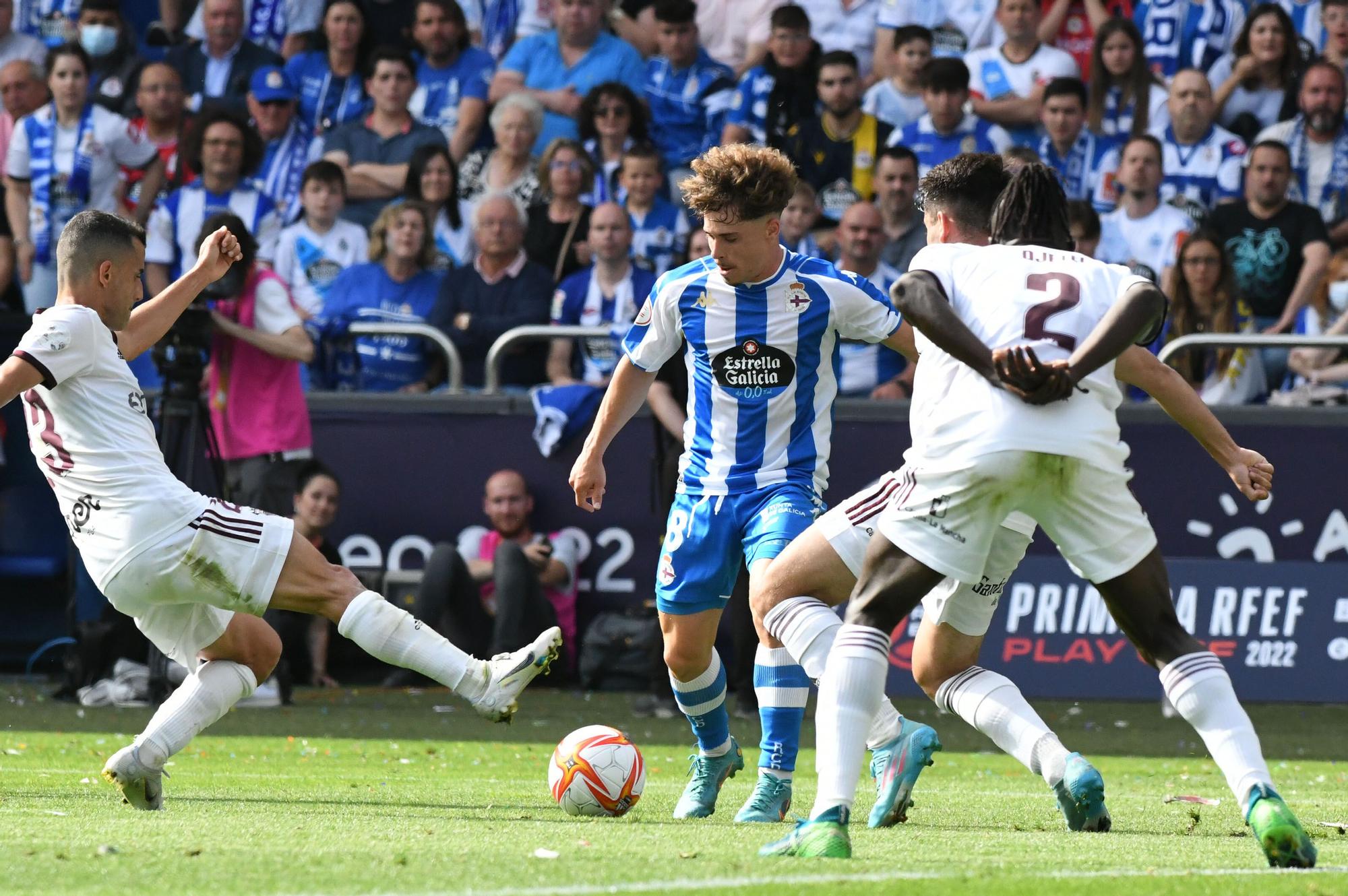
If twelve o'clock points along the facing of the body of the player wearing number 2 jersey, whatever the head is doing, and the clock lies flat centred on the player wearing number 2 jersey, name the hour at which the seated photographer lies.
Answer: The seated photographer is roughly at 11 o'clock from the player wearing number 2 jersey.

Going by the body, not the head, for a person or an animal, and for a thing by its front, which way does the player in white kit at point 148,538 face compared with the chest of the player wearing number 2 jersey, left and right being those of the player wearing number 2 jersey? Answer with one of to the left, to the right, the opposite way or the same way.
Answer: to the right

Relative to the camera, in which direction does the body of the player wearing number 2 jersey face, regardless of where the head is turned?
away from the camera

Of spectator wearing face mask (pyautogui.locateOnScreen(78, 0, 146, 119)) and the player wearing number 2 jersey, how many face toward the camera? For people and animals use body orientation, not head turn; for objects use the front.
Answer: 1

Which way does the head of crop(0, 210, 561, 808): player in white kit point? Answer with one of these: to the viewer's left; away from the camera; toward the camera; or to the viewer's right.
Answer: to the viewer's right

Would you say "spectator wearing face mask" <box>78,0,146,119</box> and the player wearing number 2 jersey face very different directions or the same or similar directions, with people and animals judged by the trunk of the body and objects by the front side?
very different directions

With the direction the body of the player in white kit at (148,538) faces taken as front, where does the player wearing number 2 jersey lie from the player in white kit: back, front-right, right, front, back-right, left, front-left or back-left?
front-right

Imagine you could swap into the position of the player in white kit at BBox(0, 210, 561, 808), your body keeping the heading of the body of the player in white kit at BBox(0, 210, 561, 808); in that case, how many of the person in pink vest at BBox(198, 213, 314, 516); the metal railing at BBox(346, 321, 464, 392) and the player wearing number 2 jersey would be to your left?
2

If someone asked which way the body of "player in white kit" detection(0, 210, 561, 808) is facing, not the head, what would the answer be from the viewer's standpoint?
to the viewer's right

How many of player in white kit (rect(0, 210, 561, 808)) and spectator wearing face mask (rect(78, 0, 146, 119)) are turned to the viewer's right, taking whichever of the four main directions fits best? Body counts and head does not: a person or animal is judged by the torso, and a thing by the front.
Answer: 1

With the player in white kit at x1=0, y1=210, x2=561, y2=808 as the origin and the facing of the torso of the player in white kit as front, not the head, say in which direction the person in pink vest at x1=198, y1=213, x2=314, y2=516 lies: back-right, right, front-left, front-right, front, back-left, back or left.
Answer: left

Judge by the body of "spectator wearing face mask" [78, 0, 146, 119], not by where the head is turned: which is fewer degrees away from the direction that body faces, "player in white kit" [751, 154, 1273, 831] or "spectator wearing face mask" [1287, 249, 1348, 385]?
the player in white kit
